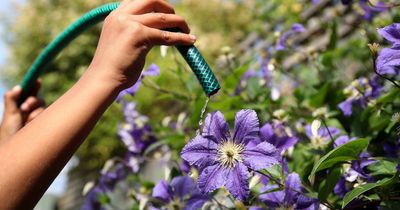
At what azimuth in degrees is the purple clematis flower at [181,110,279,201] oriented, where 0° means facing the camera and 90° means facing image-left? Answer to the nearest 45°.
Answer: approximately 0°

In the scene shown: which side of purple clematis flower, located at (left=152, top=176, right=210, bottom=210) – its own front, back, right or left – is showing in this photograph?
front

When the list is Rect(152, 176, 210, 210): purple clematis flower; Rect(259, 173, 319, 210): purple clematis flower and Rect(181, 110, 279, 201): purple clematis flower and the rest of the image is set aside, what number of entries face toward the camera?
3

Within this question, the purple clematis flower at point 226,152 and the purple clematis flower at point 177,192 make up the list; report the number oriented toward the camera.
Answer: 2

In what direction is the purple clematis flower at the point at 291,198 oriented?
toward the camera

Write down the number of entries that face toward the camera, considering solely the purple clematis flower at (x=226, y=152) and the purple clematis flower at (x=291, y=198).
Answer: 2
